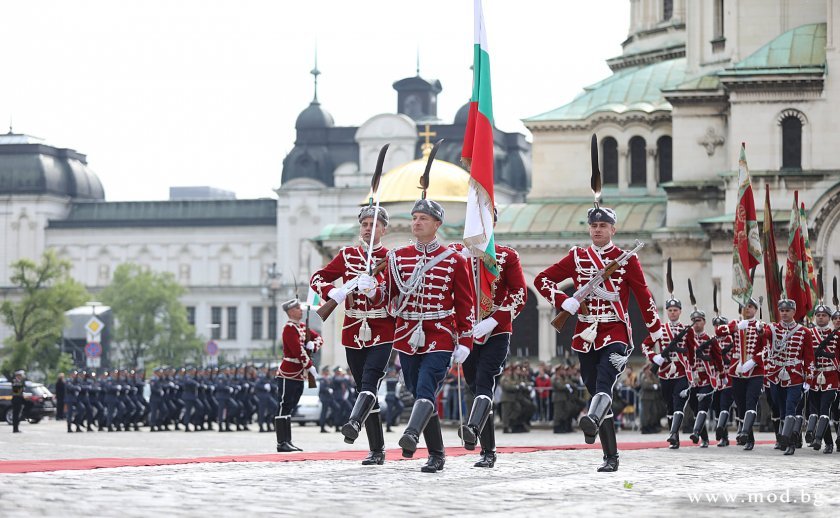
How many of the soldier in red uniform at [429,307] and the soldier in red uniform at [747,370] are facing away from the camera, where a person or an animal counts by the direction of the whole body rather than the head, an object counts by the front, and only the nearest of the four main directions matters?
0

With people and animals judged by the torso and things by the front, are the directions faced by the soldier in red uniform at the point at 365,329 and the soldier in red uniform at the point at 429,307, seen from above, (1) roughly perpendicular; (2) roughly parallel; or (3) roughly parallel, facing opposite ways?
roughly parallel

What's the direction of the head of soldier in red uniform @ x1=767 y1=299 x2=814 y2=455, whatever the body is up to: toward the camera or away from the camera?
toward the camera

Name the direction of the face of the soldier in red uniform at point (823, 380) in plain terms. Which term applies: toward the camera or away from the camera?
toward the camera

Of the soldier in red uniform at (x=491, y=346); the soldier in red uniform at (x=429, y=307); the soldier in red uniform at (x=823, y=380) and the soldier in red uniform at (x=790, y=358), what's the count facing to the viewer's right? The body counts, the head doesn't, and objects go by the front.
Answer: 0

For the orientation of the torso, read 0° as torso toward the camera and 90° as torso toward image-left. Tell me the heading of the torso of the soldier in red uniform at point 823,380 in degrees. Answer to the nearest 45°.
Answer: approximately 45°

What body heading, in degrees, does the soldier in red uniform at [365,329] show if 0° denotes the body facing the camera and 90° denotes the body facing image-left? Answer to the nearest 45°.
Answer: approximately 45°

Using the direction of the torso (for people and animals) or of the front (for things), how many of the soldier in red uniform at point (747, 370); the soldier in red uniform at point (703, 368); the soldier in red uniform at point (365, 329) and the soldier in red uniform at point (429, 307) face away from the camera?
0

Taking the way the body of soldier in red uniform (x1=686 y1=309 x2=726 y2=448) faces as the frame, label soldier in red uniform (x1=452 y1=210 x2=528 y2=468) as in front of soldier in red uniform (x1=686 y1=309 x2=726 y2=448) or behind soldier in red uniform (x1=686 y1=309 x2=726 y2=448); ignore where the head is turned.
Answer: in front

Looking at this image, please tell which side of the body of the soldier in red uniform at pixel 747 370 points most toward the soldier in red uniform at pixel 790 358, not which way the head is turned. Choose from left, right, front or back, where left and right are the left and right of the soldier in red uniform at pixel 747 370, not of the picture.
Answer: left

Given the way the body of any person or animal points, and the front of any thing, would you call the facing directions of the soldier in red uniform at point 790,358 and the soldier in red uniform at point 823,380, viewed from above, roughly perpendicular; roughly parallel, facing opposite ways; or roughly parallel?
roughly parallel

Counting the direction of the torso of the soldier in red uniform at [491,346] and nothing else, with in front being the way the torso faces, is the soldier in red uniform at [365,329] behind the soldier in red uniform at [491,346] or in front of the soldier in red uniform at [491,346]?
in front

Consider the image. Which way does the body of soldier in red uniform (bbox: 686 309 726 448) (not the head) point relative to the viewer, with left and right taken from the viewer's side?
facing the viewer and to the left of the viewer

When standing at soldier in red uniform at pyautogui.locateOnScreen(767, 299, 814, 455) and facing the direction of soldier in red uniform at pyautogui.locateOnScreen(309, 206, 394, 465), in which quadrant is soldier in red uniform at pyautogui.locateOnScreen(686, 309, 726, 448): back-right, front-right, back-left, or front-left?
back-right
